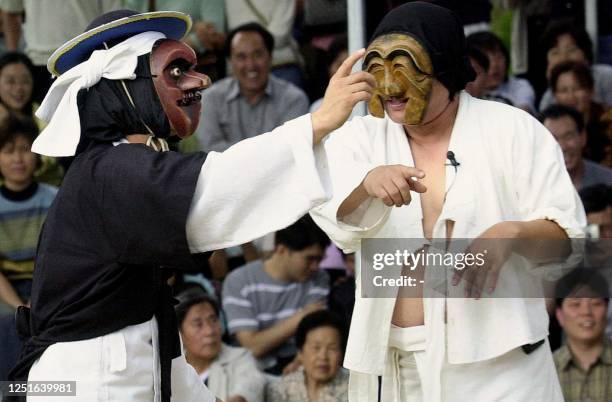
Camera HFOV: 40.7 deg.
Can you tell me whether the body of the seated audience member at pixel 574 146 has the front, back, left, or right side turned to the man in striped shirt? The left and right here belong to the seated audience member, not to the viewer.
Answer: right

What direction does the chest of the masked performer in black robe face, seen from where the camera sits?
to the viewer's right

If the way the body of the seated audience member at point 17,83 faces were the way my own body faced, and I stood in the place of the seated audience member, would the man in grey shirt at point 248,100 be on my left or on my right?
on my left

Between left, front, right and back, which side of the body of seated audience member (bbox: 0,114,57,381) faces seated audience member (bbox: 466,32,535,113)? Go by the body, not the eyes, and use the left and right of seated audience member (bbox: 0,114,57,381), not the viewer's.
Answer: left

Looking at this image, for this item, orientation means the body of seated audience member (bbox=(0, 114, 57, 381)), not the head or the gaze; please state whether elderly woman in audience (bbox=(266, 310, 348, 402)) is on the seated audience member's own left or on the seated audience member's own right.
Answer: on the seated audience member's own left

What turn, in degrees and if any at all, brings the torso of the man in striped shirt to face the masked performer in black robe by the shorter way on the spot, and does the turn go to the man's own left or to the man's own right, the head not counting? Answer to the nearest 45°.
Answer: approximately 45° to the man's own right

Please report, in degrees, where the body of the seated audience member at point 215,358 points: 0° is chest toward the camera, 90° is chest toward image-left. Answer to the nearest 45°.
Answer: approximately 315°
